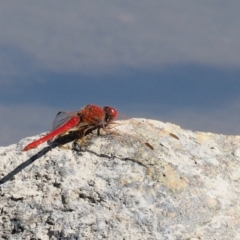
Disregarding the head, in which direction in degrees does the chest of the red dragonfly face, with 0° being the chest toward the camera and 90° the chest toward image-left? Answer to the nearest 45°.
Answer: approximately 270°
